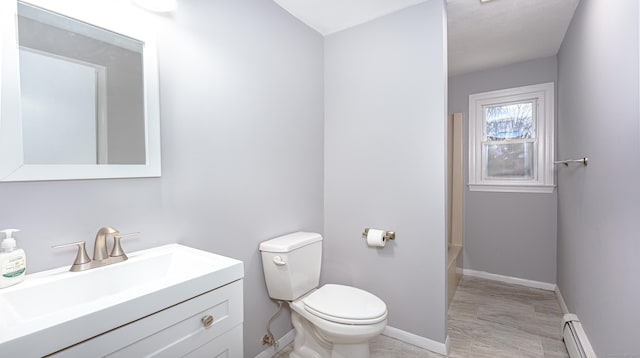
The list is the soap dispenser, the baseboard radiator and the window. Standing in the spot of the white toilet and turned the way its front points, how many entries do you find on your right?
1

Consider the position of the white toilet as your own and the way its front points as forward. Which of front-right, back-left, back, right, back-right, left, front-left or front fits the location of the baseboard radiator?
front-left

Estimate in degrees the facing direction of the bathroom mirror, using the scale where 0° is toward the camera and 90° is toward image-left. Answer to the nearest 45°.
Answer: approximately 315°

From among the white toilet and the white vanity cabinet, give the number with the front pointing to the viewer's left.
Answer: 0

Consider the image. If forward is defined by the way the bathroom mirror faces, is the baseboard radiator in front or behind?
in front

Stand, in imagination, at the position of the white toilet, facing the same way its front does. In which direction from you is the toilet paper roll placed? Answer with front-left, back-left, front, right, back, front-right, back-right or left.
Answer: left

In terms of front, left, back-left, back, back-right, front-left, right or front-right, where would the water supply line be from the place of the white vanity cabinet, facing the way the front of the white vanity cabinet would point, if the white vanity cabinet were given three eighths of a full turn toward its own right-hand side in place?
back-right

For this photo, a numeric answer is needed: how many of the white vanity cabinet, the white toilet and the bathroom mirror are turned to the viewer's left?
0

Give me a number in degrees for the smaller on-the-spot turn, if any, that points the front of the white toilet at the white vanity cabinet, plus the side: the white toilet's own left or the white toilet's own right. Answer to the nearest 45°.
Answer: approximately 90° to the white toilet's own right

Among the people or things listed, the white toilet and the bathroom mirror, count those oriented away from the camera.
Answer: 0

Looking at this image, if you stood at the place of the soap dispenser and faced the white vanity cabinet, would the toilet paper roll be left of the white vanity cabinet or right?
left

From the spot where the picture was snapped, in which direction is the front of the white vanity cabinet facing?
facing the viewer and to the right of the viewer

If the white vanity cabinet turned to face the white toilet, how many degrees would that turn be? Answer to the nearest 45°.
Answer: approximately 90° to its left

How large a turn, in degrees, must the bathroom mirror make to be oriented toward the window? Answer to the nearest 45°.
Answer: approximately 45° to its left
